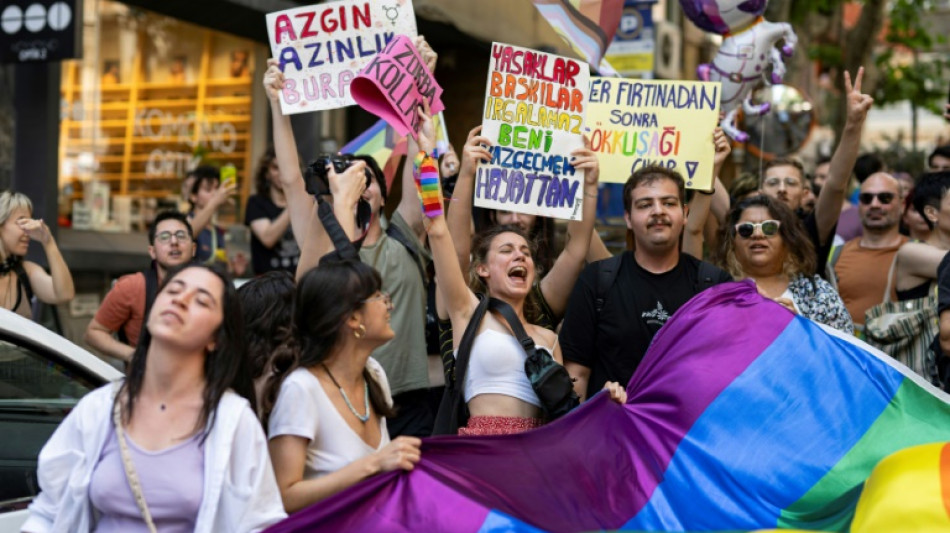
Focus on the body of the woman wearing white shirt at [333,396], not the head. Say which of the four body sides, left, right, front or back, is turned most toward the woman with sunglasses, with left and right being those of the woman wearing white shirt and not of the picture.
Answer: left

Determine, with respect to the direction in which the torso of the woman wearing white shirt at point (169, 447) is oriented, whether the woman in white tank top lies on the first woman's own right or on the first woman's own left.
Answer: on the first woman's own left

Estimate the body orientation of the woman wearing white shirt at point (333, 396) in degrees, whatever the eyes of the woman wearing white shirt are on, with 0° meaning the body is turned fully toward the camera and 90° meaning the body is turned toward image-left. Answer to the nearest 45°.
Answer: approximately 315°

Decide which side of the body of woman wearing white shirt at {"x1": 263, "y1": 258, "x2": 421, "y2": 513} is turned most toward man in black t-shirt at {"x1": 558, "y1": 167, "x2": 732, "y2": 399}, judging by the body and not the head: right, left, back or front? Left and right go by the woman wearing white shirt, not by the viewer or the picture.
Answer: left

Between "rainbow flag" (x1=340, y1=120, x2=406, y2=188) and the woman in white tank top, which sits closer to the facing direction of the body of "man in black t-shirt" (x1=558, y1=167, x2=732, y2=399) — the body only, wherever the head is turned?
the woman in white tank top

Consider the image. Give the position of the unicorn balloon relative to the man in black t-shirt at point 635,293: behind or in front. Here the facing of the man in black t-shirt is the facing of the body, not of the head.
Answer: behind
